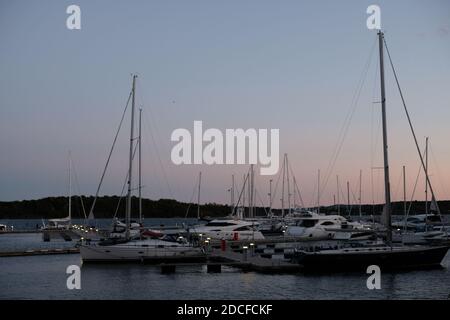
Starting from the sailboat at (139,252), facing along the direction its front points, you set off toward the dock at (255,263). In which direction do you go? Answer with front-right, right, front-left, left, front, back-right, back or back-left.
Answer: back-left

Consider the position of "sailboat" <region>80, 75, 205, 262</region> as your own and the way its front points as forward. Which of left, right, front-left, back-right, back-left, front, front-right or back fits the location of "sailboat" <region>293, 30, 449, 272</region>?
back-left

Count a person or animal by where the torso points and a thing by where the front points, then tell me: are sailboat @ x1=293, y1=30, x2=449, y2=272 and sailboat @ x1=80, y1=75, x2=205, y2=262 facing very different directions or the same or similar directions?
very different directions

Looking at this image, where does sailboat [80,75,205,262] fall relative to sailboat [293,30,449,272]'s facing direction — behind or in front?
behind

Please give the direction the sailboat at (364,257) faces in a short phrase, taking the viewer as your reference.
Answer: facing to the right of the viewer

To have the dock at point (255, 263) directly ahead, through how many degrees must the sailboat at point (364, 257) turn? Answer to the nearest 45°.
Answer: approximately 180°

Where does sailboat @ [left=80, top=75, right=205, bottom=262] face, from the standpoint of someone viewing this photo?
facing to the left of the viewer

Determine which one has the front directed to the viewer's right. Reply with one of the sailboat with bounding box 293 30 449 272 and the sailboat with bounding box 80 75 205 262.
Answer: the sailboat with bounding box 293 30 449 272

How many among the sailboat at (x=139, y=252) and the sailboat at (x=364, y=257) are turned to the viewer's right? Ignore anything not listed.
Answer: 1
